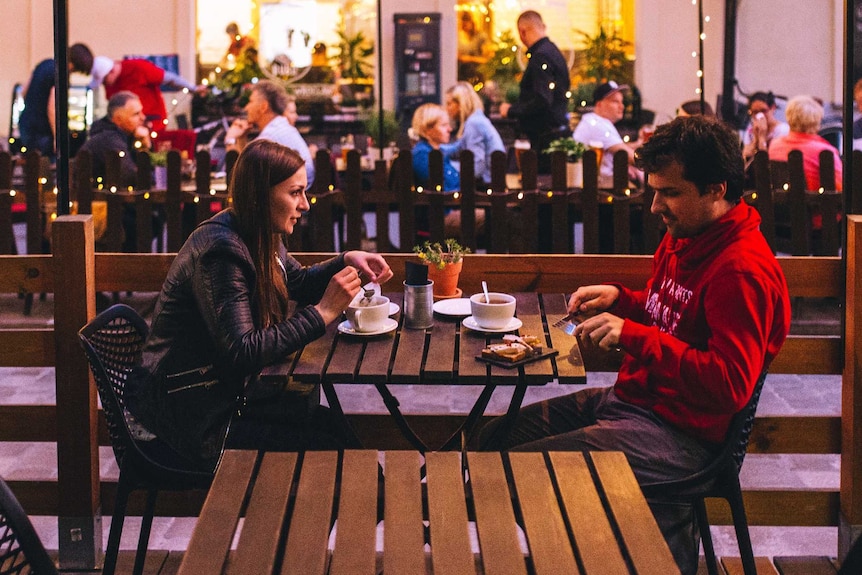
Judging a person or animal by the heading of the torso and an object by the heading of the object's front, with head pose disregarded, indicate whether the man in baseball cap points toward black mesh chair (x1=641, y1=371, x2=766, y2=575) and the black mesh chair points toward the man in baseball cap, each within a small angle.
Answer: no

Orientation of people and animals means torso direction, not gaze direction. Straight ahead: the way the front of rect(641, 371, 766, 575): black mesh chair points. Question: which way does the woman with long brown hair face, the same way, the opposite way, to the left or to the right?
the opposite way

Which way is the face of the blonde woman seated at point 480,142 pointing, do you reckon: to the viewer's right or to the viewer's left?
to the viewer's left

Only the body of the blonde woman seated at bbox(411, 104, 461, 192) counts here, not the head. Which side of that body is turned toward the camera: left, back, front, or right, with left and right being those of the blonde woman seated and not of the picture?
right

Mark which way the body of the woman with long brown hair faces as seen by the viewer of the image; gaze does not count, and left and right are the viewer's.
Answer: facing to the right of the viewer

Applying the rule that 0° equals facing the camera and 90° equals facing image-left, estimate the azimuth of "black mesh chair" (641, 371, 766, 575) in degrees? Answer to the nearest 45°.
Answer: approximately 90°

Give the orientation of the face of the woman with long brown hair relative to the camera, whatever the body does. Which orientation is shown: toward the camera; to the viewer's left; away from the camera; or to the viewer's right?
to the viewer's right

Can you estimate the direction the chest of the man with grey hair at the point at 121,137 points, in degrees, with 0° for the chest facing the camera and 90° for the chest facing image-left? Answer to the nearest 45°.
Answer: approximately 270°
